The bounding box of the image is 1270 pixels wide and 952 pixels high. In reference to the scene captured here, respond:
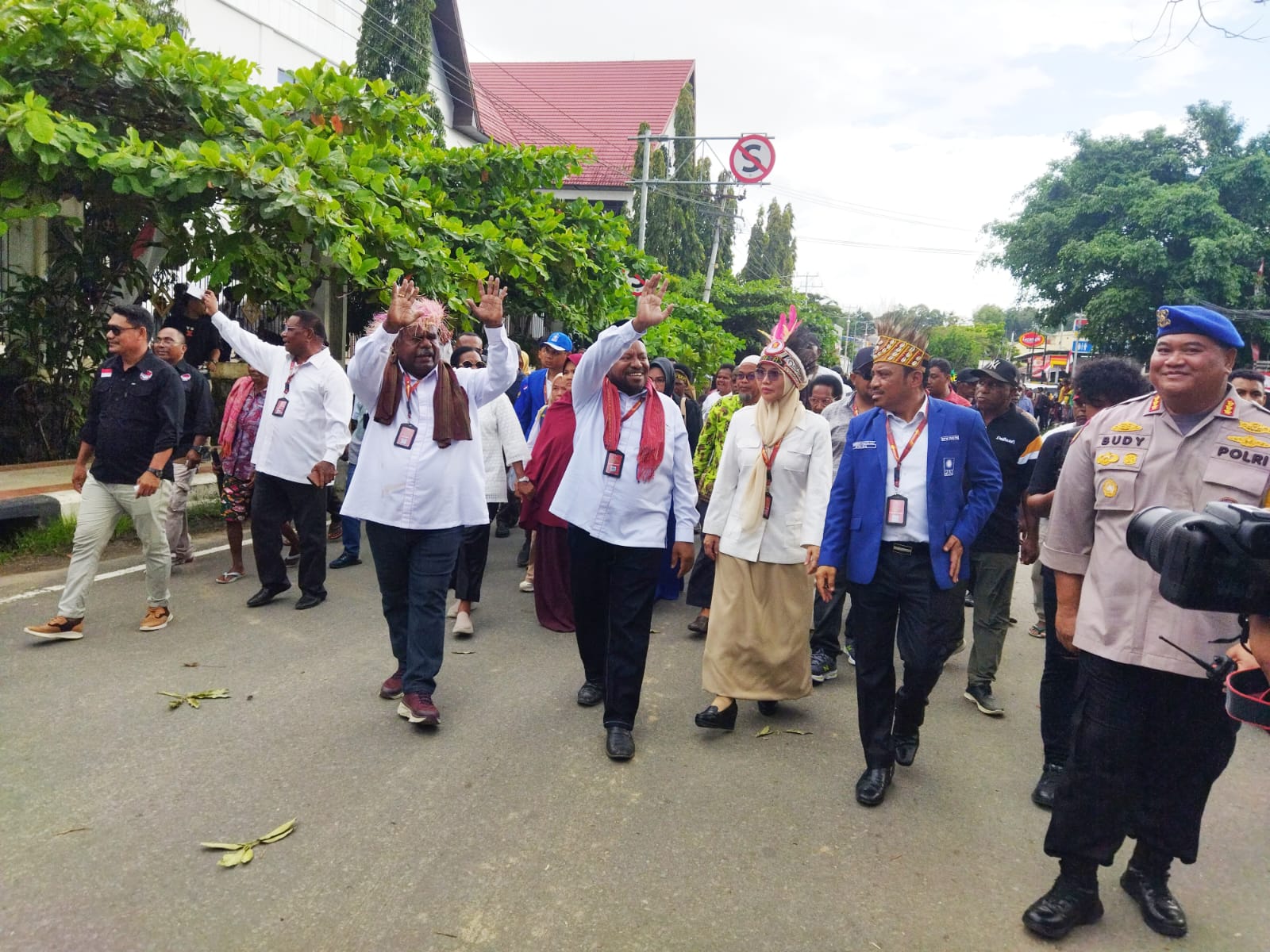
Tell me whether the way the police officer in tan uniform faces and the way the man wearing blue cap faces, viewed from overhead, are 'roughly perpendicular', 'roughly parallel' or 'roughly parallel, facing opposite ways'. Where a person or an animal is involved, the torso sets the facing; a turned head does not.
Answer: roughly parallel

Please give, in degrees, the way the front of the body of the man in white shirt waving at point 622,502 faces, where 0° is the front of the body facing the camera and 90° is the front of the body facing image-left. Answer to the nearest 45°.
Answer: approximately 0°

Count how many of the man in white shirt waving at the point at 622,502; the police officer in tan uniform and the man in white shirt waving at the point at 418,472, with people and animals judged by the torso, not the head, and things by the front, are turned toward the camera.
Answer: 3

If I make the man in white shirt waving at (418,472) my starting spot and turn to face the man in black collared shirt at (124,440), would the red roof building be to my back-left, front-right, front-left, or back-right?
front-right

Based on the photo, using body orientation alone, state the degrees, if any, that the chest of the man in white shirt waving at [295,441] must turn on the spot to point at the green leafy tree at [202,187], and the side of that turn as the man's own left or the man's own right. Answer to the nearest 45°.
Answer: approximately 135° to the man's own right

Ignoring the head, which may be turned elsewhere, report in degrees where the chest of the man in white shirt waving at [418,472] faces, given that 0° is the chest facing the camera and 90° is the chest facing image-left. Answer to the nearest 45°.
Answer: approximately 0°

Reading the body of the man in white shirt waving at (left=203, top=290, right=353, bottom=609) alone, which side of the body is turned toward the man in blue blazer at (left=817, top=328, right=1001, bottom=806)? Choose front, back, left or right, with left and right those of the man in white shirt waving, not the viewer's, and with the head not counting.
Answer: left

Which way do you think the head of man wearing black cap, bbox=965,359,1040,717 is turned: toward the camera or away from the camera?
toward the camera

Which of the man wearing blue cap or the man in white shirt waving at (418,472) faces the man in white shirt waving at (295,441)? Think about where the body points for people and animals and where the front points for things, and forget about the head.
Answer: the man wearing blue cap

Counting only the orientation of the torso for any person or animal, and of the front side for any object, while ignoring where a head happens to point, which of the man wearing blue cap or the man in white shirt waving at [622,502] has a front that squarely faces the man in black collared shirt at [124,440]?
the man wearing blue cap

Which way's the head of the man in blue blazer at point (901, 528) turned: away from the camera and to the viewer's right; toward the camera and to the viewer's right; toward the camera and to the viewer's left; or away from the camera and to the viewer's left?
toward the camera and to the viewer's left

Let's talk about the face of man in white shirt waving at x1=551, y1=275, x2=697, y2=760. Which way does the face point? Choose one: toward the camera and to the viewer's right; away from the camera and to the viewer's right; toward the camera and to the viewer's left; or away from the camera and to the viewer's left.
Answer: toward the camera and to the viewer's right

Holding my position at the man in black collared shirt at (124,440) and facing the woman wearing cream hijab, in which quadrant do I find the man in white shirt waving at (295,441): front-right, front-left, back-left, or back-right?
front-left

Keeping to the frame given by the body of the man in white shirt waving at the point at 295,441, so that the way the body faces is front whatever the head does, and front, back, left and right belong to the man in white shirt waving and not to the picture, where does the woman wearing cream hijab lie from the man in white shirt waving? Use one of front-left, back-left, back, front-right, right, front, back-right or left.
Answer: left

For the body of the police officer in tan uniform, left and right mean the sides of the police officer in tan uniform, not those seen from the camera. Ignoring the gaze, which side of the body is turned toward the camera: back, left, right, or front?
front

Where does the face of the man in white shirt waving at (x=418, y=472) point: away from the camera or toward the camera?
toward the camera

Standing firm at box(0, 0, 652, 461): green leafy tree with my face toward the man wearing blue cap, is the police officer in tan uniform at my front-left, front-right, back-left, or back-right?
front-right

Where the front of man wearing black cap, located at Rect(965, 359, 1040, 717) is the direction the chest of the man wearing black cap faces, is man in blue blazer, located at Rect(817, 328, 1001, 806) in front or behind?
in front

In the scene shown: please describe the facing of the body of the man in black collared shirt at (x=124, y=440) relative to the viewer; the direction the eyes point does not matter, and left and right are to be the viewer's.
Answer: facing the viewer and to the left of the viewer
